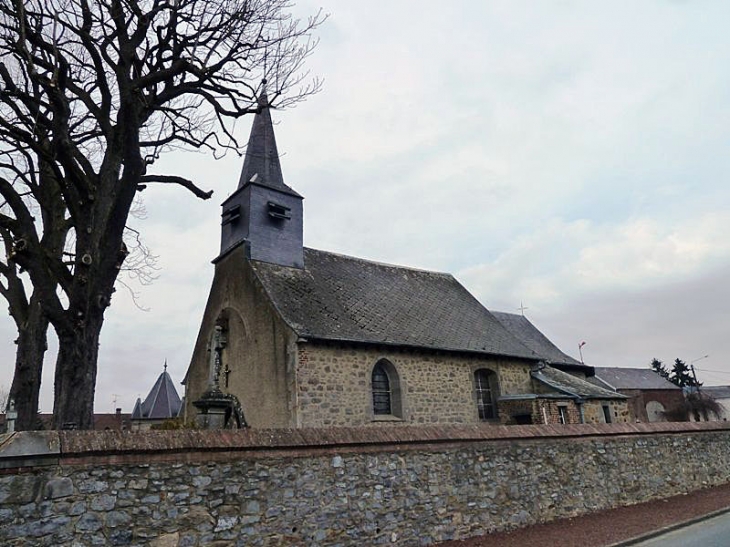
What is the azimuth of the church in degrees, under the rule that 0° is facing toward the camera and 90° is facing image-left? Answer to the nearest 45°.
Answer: approximately 45°

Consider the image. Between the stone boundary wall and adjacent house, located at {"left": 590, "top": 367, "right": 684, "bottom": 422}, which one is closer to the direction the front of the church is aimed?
the stone boundary wall

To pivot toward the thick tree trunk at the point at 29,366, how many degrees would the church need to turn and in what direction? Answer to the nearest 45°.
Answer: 0° — it already faces it

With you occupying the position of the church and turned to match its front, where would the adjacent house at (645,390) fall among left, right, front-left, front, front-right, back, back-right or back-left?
back

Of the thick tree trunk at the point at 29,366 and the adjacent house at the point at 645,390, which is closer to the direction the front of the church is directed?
the thick tree trunk
